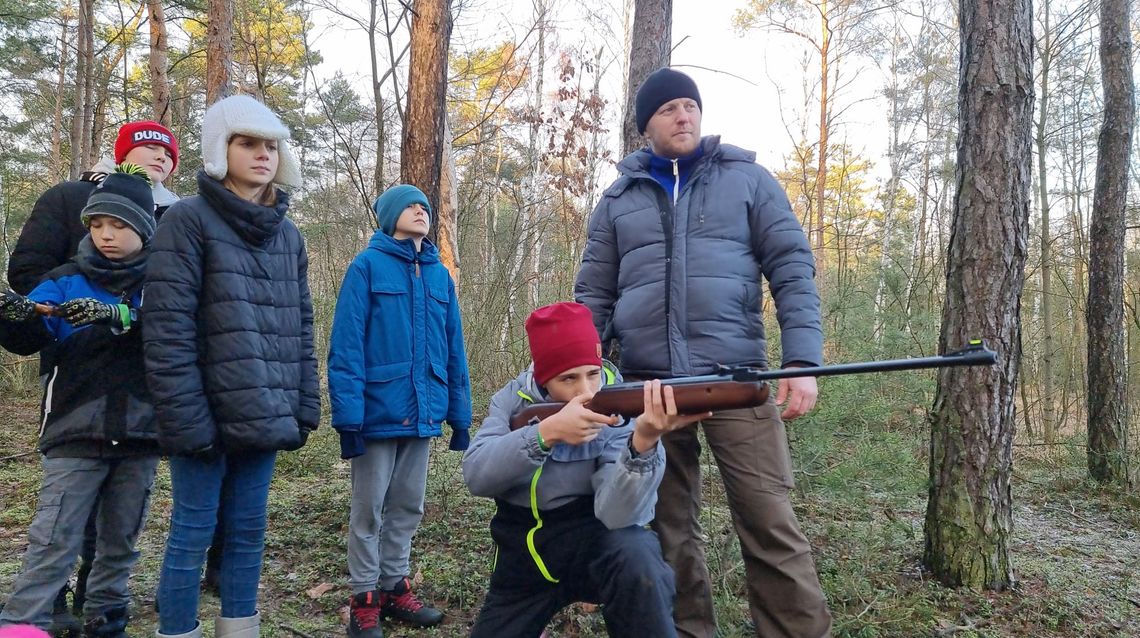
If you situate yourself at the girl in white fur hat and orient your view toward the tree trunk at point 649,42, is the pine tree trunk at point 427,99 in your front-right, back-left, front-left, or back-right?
front-left

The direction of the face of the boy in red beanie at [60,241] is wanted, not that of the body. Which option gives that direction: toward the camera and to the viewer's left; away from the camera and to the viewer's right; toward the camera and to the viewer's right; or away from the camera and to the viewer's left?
toward the camera and to the viewer's right

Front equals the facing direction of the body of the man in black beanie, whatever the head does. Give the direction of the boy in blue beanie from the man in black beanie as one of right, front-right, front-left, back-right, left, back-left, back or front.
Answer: right

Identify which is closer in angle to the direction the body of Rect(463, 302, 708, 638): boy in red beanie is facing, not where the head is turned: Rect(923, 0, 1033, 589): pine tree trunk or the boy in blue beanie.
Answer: the pine tree trunk

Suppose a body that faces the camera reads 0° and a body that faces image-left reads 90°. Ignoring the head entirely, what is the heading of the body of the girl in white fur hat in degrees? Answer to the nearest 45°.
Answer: approximately 315°

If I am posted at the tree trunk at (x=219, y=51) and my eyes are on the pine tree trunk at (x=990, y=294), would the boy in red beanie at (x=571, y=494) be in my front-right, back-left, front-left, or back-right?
front-right

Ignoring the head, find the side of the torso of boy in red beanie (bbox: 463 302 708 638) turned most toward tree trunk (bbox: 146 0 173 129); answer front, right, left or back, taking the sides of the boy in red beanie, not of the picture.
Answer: back

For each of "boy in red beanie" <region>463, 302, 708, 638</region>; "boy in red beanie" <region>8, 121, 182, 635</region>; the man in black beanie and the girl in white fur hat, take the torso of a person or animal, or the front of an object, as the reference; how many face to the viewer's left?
0

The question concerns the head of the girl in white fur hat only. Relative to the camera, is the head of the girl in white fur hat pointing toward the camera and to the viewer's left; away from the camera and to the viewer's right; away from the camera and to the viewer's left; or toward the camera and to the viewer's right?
toward the camera and to the viewer's right

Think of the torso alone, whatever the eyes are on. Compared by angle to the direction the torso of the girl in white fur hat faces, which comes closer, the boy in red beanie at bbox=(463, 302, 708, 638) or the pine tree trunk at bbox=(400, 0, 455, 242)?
the boy in red beanie

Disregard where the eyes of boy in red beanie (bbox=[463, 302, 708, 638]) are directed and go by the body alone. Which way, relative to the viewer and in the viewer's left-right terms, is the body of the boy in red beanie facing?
facing the viewer and to the right of the viewer

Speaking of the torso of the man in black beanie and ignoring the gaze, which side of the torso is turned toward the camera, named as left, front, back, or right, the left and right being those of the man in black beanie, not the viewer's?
front
